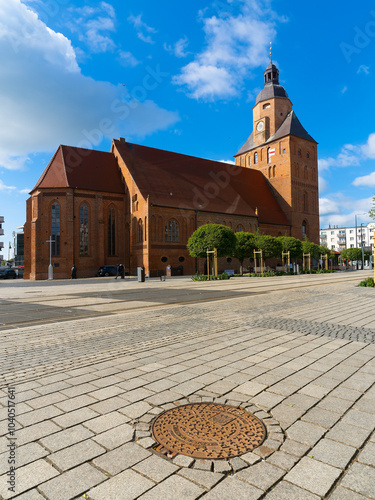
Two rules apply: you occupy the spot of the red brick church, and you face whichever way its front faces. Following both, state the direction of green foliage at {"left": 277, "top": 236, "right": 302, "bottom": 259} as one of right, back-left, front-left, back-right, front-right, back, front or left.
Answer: front-right

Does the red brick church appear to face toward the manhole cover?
no

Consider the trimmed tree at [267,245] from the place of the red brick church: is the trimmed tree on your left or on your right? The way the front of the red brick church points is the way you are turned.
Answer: on your right

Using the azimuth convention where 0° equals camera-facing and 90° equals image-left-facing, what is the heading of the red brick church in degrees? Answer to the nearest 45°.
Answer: approximately 225°

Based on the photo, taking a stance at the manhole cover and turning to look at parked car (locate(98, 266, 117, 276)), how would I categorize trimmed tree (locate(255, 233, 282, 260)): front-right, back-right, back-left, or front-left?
front-right

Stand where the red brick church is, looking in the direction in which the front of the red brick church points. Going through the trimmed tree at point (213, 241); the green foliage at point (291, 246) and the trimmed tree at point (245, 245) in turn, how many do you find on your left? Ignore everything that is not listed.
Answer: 0

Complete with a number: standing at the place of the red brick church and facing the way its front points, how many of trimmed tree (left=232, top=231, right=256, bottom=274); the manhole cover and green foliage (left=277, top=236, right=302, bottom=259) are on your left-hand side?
0

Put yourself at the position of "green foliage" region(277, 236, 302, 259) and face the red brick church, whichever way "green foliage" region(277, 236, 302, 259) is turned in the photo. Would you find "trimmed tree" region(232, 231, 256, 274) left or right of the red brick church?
left

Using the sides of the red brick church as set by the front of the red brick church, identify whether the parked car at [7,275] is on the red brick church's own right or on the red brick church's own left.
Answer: on the red brick church's own right

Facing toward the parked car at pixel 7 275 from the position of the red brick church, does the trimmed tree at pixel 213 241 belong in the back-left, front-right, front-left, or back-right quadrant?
back-left

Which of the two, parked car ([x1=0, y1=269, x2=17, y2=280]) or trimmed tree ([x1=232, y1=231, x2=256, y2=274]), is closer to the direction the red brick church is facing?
the trimmed tree
